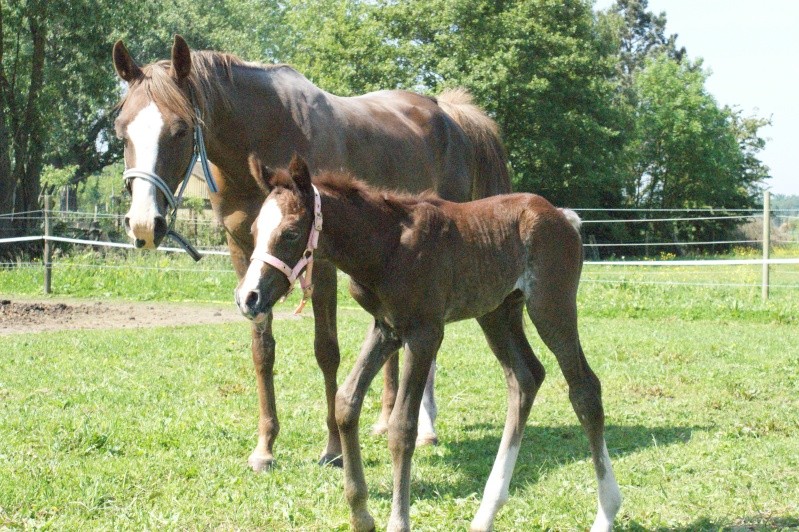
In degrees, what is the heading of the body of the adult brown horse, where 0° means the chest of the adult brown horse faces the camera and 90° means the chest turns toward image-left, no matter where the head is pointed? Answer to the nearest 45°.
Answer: approximately 45°

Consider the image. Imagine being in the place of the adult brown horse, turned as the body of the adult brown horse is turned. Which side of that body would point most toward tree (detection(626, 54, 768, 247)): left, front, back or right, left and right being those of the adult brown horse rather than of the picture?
back

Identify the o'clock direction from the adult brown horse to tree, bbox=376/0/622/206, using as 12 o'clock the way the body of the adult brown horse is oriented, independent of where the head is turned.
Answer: The tree is roughly at 5 o'clock from the adult brown horse.

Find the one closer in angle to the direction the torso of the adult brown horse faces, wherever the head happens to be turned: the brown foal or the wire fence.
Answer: the brown foal

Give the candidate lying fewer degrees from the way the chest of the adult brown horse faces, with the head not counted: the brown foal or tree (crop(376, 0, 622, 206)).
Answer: the brown foal

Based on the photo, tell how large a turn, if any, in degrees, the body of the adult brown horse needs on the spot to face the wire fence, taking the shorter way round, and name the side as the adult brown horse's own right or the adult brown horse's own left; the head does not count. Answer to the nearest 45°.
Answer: approximately 180°

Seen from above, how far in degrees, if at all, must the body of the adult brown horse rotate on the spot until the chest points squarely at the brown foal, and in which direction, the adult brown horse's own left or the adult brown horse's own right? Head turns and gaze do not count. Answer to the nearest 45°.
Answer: approximately 90° to the adult brown horse's own left

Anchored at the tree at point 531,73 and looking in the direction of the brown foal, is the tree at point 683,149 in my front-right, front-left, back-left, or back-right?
back-left
